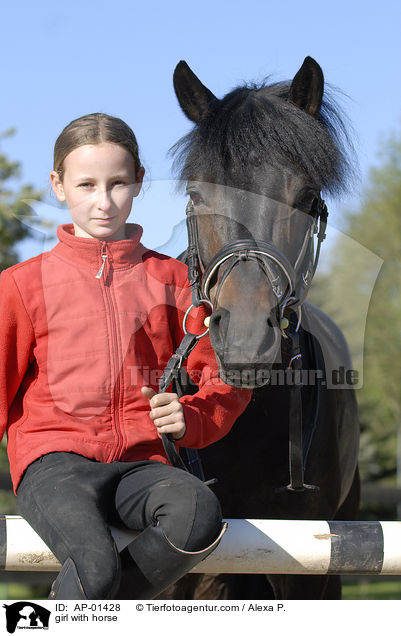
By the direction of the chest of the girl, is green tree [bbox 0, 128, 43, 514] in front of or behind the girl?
behind

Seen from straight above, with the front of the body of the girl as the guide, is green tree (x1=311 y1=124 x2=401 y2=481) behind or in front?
behind

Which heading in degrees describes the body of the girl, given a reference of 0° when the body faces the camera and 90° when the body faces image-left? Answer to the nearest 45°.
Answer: approximately 0°

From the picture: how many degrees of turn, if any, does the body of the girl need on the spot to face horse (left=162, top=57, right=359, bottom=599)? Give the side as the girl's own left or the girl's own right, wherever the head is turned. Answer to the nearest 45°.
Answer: approximately 135° to the girl's own left
